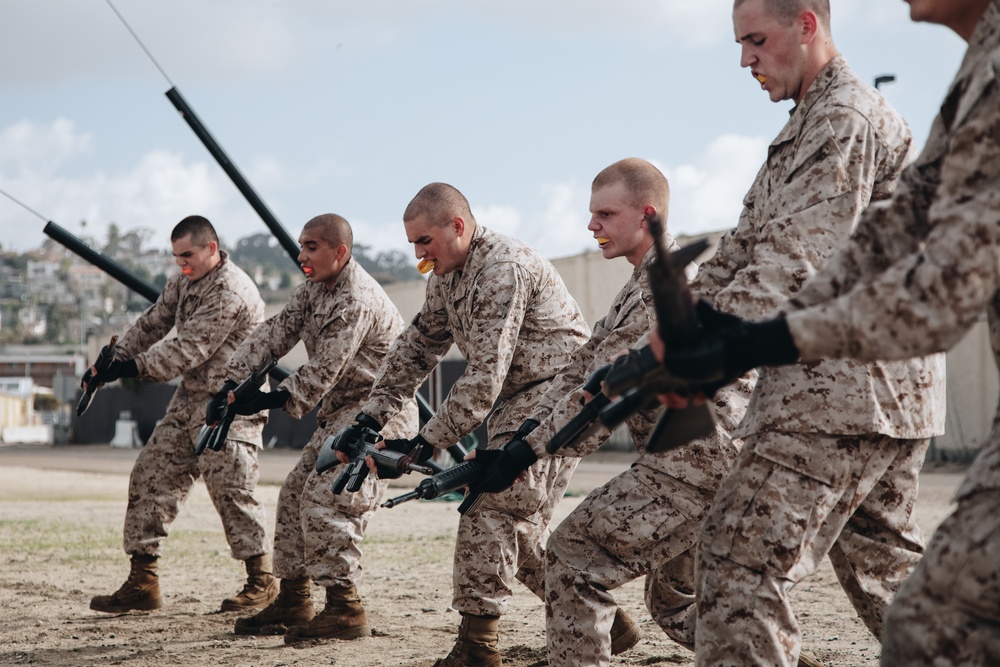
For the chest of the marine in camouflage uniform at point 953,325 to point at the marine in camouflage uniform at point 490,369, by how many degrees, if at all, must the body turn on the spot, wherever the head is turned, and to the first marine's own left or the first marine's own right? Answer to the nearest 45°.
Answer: approximately 45° to the first marine's own right

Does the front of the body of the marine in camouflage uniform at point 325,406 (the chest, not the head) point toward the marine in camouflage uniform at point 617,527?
no

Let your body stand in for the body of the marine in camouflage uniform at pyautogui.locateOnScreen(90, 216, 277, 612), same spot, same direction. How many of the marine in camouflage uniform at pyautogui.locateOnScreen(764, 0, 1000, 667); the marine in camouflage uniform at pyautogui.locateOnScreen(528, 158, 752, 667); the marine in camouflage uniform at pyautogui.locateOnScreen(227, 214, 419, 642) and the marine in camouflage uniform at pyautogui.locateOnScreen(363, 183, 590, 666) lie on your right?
0

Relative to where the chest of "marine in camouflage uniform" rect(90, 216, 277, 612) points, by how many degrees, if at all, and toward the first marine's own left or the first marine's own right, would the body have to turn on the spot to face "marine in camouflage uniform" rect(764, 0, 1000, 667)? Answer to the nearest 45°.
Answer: approximately 45° to the first marine's own left

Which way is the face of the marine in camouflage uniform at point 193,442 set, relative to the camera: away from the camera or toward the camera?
toward the camera

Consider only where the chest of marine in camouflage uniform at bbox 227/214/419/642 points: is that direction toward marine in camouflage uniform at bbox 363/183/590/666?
no

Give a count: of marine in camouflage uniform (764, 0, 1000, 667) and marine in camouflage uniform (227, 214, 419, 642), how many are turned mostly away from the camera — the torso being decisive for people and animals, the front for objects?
0

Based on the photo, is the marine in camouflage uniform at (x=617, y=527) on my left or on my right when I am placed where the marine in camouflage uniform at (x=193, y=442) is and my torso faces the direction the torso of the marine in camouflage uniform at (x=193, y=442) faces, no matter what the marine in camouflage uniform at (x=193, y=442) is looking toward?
on my left

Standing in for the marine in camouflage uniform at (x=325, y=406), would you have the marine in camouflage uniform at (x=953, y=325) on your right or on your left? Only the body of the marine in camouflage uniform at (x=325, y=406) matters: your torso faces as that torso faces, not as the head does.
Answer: on your left

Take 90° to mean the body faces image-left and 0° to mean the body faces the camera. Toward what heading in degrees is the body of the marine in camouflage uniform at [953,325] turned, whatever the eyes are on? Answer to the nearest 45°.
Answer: approximately 90°

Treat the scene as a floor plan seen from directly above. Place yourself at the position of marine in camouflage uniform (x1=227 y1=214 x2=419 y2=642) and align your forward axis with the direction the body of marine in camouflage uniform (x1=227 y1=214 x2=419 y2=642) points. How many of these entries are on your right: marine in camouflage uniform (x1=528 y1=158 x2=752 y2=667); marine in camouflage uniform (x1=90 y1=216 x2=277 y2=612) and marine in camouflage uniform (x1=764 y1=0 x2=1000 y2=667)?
1

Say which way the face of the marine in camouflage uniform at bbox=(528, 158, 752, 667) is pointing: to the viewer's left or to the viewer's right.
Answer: to the viewer's left

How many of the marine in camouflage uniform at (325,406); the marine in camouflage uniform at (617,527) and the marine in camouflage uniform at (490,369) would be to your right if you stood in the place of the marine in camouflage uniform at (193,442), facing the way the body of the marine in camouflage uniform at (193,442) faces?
0

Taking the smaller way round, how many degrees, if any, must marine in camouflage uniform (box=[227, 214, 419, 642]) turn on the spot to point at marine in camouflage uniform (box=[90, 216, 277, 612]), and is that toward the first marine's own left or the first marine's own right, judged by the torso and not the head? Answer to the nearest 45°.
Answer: approximately 90° to the first marine's own right

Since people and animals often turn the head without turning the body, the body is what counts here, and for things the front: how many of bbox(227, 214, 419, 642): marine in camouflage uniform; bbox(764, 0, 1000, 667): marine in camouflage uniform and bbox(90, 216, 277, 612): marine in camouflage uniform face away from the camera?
0

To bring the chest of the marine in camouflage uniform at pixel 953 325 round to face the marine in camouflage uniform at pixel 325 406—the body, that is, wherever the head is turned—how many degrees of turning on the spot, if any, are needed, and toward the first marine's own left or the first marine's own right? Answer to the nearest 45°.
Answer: approximately 45° to the first marine's own right

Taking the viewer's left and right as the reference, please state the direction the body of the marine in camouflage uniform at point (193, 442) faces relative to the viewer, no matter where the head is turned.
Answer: facing the viewer and to the left of the viewer

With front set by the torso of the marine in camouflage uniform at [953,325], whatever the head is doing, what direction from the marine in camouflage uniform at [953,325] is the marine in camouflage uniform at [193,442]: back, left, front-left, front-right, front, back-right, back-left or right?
front-right
